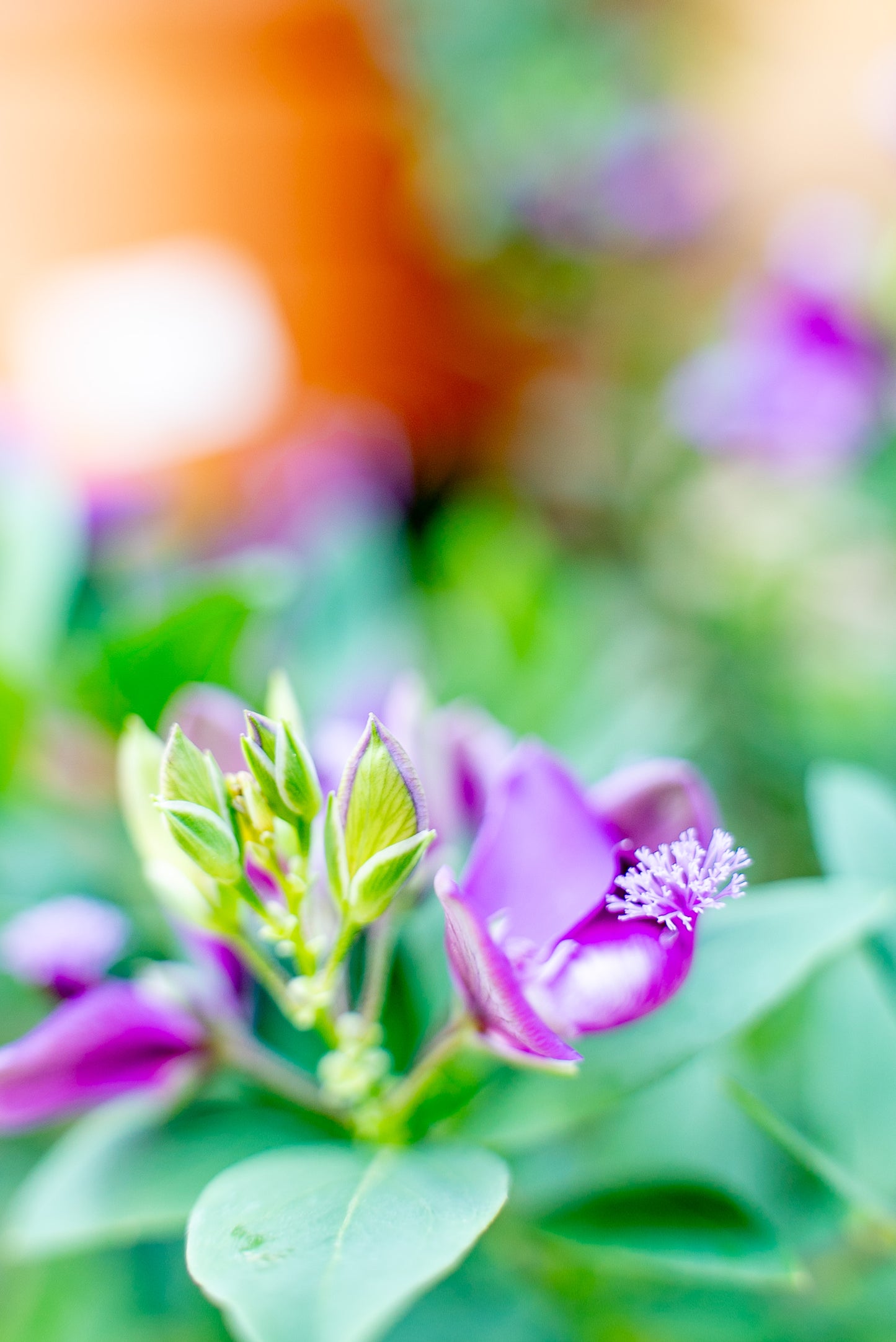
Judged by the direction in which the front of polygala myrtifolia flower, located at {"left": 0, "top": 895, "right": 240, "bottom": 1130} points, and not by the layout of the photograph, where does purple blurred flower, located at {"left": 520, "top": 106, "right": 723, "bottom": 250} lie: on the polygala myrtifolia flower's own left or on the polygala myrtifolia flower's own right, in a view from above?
on the polygala myrtifolia flower's own right

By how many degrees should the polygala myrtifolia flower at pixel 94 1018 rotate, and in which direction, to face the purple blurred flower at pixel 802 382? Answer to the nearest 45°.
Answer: approximately 135° to its right

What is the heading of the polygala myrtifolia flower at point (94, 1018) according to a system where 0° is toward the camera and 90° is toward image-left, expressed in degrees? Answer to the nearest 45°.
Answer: approximately 90°
